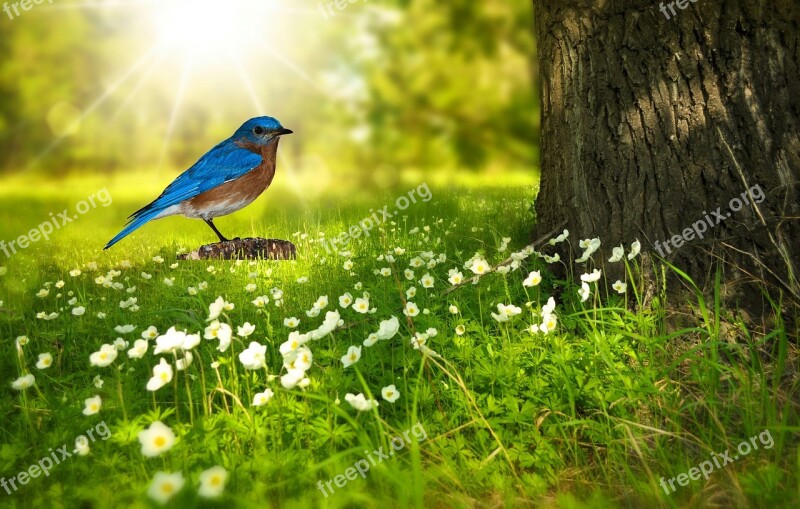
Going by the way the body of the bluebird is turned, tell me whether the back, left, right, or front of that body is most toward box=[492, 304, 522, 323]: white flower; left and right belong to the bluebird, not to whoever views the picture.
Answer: right

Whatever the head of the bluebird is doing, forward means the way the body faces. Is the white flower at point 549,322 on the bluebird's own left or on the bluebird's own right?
on the bluebird's own right

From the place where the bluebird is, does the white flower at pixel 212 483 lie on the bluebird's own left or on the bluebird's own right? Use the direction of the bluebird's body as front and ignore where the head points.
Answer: on the bluebird's own right

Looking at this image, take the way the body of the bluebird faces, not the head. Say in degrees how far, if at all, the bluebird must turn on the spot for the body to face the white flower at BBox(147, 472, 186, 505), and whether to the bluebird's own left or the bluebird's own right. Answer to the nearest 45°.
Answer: approximately 90° to the bluebird's own right

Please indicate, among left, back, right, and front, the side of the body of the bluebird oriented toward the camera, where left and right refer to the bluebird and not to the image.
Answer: right

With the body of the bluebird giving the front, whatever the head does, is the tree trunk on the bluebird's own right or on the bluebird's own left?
on the bluebird's own right

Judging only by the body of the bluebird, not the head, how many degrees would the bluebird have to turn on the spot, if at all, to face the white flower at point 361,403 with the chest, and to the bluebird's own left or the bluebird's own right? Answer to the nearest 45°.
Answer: approximately 90° to the bluebird's own right
